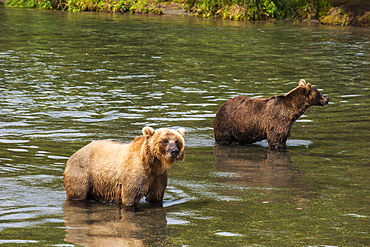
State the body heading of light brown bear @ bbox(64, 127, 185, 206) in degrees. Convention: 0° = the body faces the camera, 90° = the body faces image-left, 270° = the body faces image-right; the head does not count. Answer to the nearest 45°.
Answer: approximately 315°

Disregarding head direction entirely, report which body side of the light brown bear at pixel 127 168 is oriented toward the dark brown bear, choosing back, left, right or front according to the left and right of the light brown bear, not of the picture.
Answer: left

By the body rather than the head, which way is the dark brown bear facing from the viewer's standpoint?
to the viewer's right

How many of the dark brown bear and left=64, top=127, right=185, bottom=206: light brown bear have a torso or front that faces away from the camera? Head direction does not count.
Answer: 0
